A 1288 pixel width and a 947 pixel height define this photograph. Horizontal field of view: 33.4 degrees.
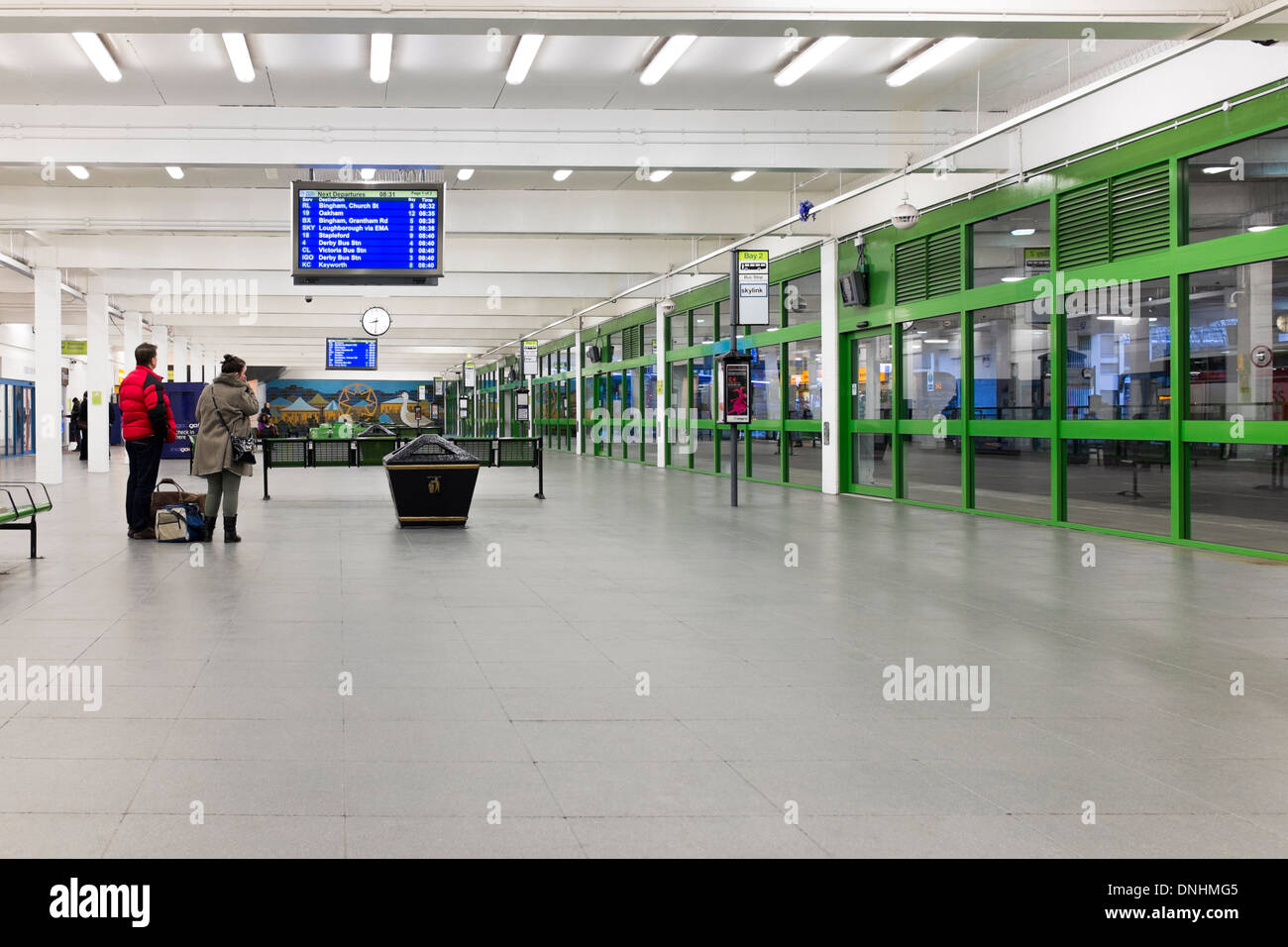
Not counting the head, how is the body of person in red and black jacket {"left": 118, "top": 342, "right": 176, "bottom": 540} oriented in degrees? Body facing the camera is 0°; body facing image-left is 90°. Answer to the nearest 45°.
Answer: approximately 225°

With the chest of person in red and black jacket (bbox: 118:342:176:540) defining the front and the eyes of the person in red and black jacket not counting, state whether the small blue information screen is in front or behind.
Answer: in front

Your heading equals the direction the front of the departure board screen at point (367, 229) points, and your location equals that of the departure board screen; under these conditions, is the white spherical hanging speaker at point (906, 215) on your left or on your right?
on your left

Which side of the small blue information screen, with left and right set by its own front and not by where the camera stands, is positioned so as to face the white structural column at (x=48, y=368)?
front

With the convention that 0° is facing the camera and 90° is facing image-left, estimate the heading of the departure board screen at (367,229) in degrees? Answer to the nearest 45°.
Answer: approximately 0°

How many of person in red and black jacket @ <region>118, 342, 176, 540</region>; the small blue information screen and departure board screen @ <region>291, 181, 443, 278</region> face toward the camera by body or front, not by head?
2

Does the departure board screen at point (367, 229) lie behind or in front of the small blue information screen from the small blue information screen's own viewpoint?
in front

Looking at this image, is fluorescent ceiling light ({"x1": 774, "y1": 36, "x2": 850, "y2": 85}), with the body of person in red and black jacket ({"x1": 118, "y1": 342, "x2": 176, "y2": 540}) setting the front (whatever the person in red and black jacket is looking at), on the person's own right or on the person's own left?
on the person's own right
